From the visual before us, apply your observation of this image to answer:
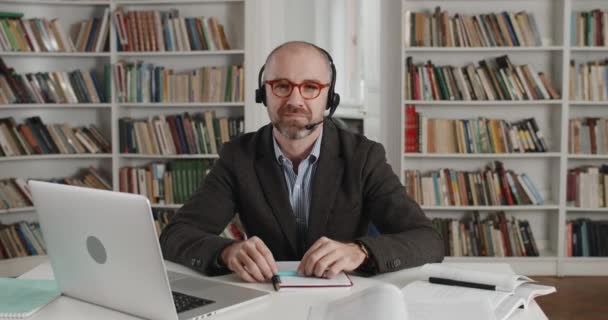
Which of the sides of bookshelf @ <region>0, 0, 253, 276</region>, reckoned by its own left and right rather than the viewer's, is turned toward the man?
front

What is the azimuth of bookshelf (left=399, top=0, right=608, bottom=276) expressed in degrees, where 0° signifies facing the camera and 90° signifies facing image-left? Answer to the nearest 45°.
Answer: approximately 0°

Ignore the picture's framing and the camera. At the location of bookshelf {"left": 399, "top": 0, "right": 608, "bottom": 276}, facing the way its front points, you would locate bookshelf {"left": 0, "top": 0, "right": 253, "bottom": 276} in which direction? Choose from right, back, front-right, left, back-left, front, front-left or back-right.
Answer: right

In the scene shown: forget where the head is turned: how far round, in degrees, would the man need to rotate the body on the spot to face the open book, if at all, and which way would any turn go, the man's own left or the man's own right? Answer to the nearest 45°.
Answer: approximately 45° to the man's own left

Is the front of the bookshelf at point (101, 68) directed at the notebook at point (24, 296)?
yes

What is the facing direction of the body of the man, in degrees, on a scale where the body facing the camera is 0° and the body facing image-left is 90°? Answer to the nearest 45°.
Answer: approximately 0°

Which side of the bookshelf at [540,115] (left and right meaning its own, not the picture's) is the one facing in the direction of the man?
front

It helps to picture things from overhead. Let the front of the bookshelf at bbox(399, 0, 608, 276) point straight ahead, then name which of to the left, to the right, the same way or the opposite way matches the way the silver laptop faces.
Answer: the opposite way

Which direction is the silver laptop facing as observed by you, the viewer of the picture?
facing away from the viewer and to the right of the viewer
